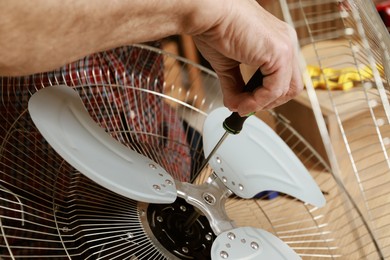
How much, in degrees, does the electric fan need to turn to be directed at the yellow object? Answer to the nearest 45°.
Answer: approximately 90° to its left

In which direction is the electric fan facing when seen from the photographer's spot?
facing the viewer and to the right of the viewer
